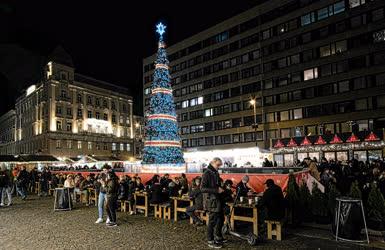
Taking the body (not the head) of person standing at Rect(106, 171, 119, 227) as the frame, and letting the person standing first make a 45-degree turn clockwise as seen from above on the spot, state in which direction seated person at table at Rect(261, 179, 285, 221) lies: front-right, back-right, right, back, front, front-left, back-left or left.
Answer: back

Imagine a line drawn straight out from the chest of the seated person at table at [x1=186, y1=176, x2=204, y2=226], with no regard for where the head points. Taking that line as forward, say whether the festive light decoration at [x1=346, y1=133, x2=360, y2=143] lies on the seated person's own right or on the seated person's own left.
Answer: on the seated person's own right
